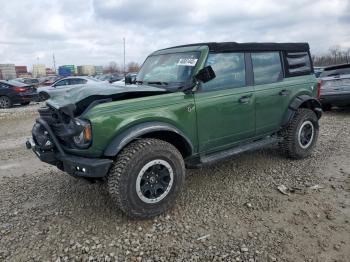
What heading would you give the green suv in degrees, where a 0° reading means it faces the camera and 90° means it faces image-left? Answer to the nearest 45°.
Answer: approximately 45°

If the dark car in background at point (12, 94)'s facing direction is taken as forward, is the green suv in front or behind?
behind

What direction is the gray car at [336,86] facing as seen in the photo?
away from the camera

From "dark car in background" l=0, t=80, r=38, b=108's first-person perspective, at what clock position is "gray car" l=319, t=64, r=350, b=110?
"gray car" l=319, t=64, r=350, b=110 is roughly at 6 o'clock from "dark car in background" l=0, t=80, r=38, b=108.

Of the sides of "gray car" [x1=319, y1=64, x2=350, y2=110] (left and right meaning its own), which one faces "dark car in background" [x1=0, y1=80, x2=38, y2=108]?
left

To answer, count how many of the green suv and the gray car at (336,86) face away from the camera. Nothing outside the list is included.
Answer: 1

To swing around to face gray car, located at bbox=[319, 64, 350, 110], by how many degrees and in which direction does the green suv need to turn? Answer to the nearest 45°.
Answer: approximately 180°

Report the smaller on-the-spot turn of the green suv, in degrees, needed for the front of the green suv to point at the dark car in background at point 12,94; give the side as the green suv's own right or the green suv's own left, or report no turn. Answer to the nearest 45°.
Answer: approximately 90° to the green suv's own right

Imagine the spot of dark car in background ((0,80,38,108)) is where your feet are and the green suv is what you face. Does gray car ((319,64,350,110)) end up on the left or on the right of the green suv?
left

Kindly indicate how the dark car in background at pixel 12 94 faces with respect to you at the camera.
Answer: facing away from the viewer and to the left of the viewer

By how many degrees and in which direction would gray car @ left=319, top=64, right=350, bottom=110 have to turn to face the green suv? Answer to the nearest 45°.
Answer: approximately 180°
